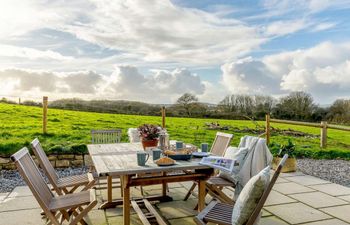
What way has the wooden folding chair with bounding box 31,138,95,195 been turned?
to the viewer's right

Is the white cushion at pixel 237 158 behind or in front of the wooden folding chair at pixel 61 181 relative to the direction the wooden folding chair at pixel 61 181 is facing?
in front

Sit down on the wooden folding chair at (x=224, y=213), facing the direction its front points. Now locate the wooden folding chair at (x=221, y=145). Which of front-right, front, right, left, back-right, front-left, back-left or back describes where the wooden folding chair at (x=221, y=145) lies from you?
right

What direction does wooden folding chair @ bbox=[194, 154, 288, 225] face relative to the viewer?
to the viewer's left

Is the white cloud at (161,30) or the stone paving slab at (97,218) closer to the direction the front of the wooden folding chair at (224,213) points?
the stone paving slab

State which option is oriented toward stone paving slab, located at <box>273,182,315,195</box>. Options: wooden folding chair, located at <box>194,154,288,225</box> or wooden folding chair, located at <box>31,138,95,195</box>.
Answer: wooden folding chair, located at <box>31,138,95,195</box>

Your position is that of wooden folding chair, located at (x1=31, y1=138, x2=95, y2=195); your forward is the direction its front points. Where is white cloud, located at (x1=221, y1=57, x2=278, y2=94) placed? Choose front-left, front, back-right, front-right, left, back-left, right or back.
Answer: front-left

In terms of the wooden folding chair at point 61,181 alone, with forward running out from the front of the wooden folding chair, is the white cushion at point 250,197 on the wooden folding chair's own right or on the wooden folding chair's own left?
on the wooden folding chair's own right

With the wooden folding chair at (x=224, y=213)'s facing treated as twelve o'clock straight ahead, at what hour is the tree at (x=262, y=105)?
The tree is roughly at 3 o'clock from the wooden folding chair.

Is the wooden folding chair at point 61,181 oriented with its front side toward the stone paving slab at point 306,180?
yes

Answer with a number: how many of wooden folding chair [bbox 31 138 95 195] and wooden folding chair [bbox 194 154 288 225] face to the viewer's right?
1

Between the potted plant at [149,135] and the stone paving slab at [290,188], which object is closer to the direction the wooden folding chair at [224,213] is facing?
the potted plant

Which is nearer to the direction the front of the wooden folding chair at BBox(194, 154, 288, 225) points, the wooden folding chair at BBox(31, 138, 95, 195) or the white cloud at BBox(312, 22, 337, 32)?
the wooden folding chair

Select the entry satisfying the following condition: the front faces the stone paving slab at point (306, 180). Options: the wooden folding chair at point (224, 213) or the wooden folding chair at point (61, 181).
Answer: the wooden folding chair at point (61, 181)

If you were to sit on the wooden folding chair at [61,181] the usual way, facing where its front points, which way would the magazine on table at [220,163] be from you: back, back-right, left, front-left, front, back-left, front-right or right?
front-right

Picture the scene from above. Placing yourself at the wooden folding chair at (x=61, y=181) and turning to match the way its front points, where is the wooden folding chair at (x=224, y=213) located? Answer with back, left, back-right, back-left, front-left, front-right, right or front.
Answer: front-right
